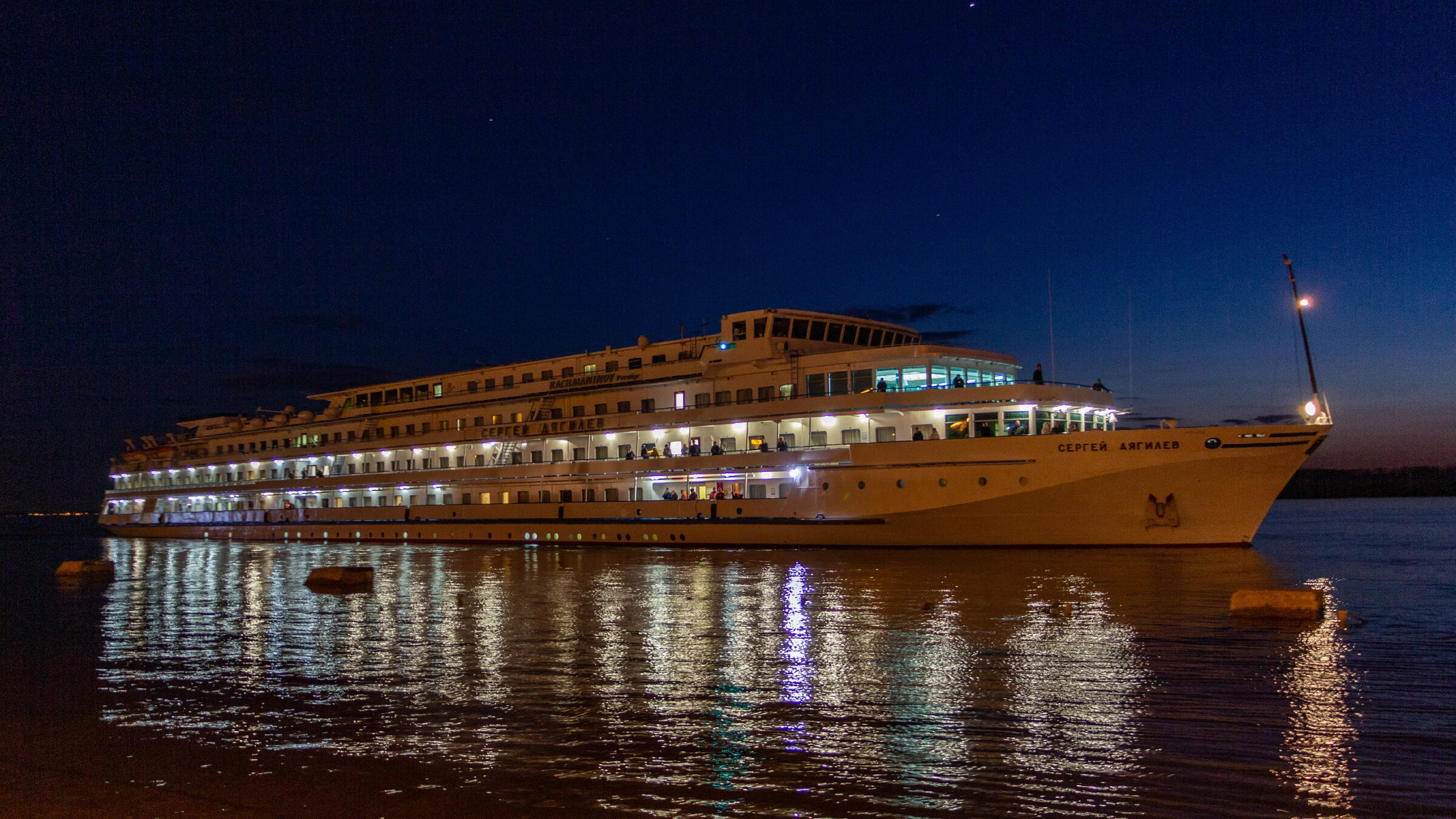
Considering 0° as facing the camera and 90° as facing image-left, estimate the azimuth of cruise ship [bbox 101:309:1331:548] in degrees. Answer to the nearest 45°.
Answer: approximately 315°
